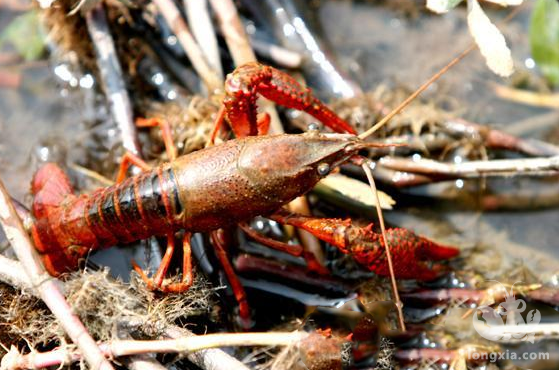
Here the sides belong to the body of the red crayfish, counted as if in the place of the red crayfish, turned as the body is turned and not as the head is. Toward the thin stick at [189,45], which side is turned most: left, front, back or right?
left

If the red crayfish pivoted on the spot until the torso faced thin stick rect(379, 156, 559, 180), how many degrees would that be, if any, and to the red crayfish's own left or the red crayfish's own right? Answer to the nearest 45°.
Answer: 0° — it already faces it

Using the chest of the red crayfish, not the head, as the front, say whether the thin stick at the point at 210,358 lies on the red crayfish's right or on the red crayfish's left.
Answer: on the red crayfish's right

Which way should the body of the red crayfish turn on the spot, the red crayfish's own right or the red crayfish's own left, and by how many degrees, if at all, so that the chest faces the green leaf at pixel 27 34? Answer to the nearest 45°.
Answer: approximately 135° to the red crayfish's own left

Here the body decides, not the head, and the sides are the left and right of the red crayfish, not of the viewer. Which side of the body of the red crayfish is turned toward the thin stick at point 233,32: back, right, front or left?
left

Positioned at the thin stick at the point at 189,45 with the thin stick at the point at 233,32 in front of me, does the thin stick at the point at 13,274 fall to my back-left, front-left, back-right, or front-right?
back-right

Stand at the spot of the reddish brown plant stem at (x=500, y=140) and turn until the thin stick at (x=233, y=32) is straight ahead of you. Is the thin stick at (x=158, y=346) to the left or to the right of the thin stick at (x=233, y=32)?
left

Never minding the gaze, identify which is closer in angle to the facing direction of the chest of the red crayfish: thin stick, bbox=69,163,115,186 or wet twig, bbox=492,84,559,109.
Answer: the wet twig

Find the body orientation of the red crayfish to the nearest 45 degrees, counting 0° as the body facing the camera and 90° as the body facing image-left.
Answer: approximately 270°

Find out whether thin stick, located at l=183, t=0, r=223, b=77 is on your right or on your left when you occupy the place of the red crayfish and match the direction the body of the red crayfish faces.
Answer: on your left
